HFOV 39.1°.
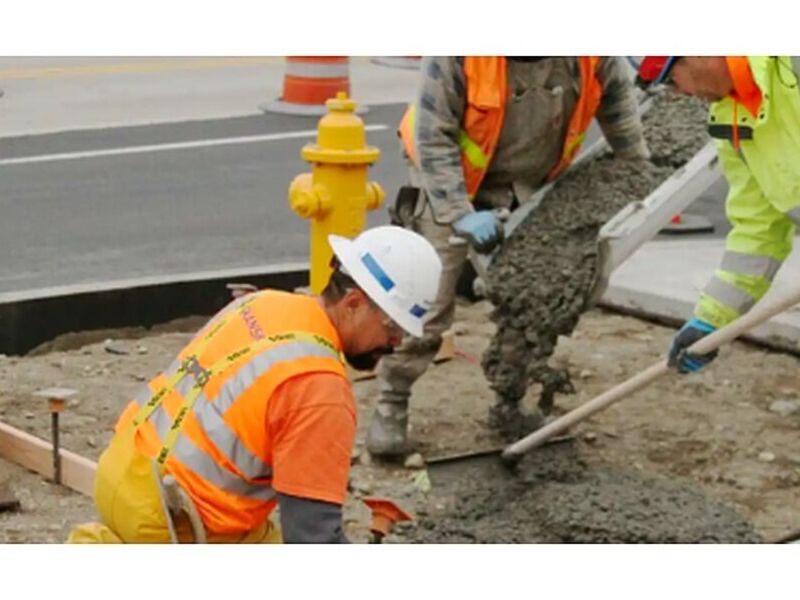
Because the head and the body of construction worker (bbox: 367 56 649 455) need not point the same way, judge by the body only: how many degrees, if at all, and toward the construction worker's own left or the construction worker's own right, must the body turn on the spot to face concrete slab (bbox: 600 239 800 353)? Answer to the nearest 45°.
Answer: approximately 90° to the construction worker's own left

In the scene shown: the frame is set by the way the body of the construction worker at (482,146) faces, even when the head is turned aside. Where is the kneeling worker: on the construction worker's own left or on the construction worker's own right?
on the construction worker's own right

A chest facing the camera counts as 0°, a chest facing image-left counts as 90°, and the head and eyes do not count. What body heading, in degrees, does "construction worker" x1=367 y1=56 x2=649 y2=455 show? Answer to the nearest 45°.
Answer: approximately 315°

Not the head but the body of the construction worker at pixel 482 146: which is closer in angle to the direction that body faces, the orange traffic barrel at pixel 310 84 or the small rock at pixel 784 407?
the small rock

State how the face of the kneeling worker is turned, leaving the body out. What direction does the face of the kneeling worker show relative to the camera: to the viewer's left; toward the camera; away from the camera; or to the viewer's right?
to the viewer's right

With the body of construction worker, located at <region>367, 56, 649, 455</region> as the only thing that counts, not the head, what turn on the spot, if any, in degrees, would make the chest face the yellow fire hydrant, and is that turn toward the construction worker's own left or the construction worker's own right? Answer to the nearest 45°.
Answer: approximately 180°

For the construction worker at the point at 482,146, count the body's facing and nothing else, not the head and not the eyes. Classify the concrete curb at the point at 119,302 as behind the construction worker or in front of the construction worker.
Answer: behind

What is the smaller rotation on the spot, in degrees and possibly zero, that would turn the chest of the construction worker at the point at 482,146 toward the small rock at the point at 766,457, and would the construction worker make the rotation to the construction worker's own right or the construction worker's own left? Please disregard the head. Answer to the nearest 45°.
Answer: approximately 45° to the construction worker's own left

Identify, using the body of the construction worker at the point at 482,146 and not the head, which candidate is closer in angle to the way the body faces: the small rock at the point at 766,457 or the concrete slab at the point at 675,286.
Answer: the small rock

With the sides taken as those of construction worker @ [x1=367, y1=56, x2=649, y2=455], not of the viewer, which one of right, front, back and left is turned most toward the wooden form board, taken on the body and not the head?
right
